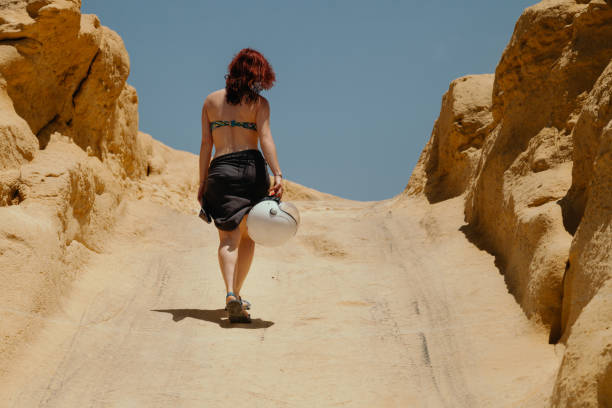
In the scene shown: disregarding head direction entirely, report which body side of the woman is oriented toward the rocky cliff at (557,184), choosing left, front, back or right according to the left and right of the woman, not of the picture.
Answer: right

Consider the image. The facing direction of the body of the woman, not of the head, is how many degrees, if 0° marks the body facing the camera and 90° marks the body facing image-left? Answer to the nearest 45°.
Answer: approximately 180°
